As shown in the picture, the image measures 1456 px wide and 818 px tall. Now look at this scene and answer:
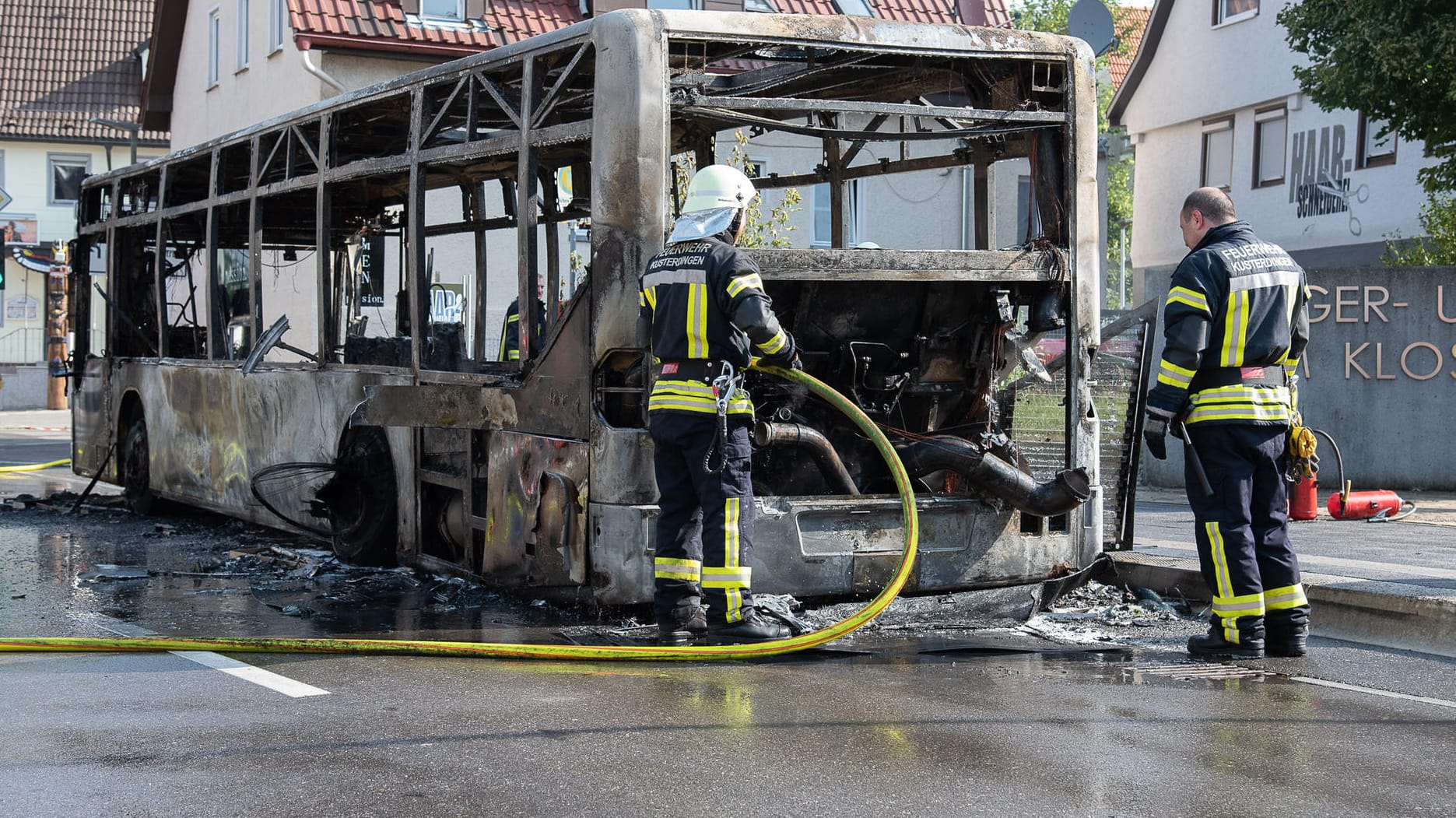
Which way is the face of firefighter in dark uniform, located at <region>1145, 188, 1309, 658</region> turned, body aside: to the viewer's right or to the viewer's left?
to the viewer's left

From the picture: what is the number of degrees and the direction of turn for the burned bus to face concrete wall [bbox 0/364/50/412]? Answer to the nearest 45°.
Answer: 0° — it already faces it

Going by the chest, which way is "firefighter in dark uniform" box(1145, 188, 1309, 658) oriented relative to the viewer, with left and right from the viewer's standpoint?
facing away from the viewer and to the left of the viewer

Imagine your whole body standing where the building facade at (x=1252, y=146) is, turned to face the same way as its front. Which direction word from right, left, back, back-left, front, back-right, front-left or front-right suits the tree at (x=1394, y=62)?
front-left

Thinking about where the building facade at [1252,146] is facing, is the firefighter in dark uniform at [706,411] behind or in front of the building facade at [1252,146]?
in front

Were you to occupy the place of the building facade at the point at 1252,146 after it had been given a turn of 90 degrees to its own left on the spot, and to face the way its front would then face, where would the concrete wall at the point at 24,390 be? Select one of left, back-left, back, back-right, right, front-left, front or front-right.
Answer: back-right

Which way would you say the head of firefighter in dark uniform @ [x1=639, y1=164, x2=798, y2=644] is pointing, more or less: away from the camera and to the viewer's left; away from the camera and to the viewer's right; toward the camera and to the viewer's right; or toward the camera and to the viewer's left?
away from the camera and to the viewer's right

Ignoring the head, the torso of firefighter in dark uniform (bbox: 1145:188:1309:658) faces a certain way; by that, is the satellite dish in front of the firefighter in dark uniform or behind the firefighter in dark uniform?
in front

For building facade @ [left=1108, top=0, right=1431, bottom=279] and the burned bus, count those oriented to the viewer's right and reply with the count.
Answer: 0

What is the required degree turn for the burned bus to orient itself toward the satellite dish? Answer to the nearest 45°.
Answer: approximately 90° to its right

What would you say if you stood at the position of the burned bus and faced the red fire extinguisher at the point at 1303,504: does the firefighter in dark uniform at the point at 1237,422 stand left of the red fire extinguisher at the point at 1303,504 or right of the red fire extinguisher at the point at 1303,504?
right

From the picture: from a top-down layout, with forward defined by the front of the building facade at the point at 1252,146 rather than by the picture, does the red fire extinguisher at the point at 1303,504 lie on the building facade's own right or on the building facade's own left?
on the building facade's own left

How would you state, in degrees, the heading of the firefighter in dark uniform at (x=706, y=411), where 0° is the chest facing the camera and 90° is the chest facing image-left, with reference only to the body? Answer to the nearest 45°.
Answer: approximately 225°
